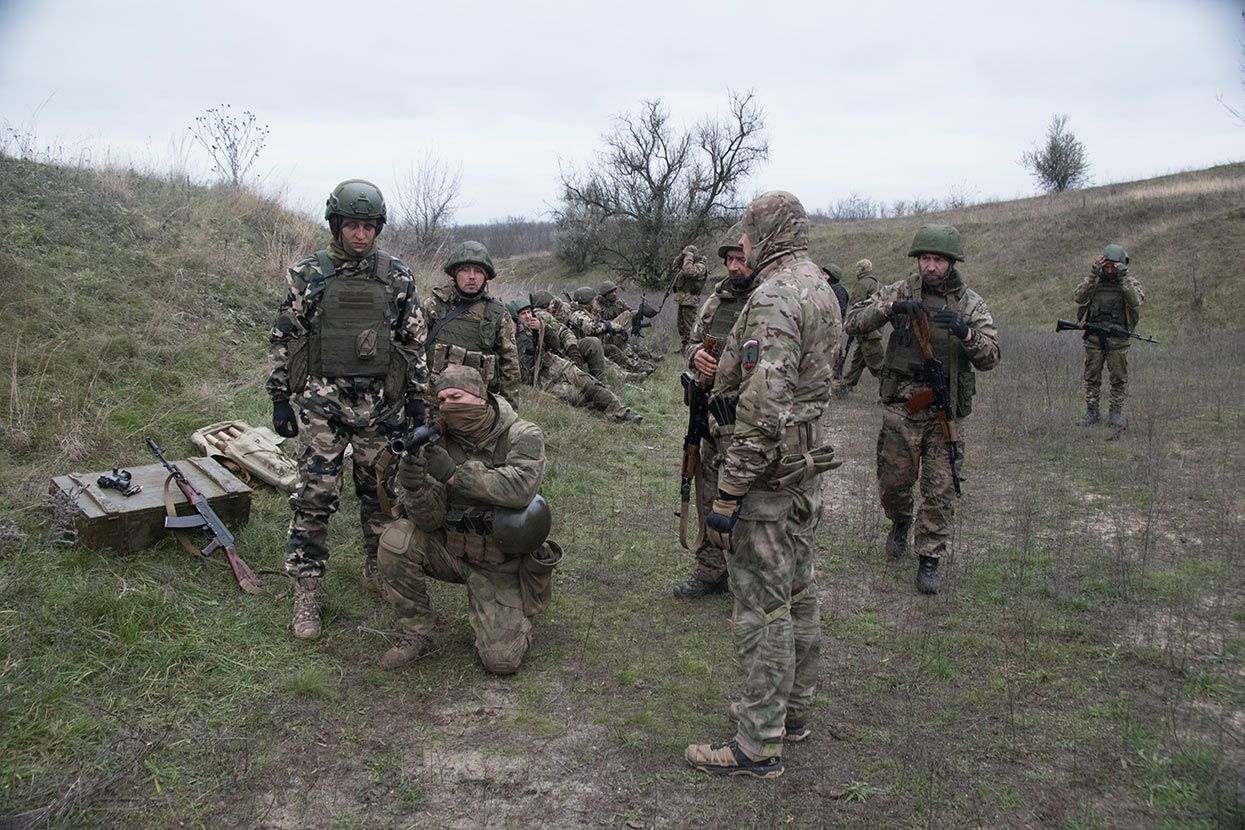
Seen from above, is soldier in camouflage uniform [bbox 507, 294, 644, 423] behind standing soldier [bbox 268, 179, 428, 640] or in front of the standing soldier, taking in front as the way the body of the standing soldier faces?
behind

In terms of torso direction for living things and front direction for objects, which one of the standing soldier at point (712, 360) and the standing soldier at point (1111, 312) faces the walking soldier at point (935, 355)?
the standing soldier at point (1111, 312)

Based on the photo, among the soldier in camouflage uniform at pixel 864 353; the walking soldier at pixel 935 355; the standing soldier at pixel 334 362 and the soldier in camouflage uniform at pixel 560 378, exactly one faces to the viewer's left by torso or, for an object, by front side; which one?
the soldier in camouflage uniform at pixel 864 353

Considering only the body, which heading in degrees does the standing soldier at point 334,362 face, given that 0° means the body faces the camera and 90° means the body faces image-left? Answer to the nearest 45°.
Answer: approximately 0°

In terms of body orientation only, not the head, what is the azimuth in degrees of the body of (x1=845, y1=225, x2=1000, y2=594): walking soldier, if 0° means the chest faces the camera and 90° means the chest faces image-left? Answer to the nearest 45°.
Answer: approximately 0°

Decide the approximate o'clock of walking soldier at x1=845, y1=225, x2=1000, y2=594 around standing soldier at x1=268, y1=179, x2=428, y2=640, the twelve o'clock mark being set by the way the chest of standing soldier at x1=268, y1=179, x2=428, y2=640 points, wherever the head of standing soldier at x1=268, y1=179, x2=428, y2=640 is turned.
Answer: walking soldier at x1=845, y1=225, x2=1000, y2=594 is roughly at 9 o'clock from standing soldier at x1=268, y1=179, x2=428, y2=640.

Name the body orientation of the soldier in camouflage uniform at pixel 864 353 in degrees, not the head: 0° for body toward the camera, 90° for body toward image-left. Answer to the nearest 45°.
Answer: approximately 90°

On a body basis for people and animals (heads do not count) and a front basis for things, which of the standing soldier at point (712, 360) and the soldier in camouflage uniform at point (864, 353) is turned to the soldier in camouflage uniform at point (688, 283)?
the soldier in camouflage uniform at point (864, 353)

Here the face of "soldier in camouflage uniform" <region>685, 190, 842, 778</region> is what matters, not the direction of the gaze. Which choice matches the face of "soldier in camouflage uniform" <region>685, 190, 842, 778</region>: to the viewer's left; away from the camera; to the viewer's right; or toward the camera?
to the viewer's left

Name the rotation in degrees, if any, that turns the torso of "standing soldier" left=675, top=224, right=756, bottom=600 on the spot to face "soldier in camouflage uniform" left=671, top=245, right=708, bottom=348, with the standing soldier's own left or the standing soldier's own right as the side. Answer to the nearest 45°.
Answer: approximately 135° to the standing soldier's own right

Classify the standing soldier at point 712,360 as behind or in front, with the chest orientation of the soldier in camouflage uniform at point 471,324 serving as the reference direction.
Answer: in front

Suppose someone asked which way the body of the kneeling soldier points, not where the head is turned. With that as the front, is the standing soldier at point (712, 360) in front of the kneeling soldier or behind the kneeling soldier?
behind
